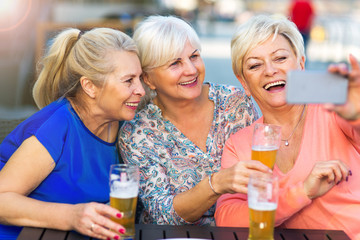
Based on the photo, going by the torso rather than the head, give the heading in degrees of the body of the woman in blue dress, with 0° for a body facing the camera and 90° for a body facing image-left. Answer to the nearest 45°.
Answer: approximately 315°

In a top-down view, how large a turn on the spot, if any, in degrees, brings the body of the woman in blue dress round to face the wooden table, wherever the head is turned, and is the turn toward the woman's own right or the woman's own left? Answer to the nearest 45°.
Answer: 0° — they already face it

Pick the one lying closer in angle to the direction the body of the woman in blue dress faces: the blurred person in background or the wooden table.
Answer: the wooden table

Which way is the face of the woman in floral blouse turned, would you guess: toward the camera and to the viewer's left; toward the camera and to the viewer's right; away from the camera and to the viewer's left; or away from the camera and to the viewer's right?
toward the camera and to the viewer's right

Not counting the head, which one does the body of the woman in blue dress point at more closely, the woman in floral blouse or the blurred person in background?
the woman in floral blouse

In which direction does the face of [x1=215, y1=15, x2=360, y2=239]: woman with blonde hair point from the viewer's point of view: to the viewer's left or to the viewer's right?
to the viewer's right

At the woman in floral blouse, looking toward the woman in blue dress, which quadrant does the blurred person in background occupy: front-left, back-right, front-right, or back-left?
back-right

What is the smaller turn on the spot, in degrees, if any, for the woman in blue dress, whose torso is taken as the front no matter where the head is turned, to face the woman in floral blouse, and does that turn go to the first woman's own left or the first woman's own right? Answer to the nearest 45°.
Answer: approximately 45° to the first woman's own left
